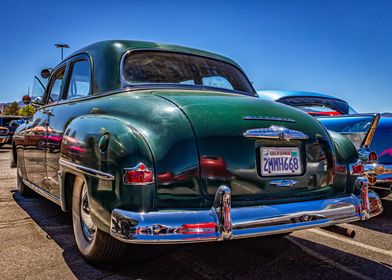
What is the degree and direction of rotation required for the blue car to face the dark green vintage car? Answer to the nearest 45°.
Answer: approximately 90° to its left

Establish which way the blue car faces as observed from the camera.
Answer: facing away from the viewer and to the left of the viewer

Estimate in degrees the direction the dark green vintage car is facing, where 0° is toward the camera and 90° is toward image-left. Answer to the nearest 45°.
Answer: approximately 135°

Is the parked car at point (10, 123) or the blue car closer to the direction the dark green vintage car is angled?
the parked car

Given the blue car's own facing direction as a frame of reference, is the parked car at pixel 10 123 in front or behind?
in front

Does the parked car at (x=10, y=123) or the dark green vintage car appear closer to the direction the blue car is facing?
the parked car

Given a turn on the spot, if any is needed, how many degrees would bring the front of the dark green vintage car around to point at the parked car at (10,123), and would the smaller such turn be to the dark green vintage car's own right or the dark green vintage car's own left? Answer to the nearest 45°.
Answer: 0° — it already faces it

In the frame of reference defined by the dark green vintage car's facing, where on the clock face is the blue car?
The blue car is roughly at 3 o'clock from the dark green vintage car.
